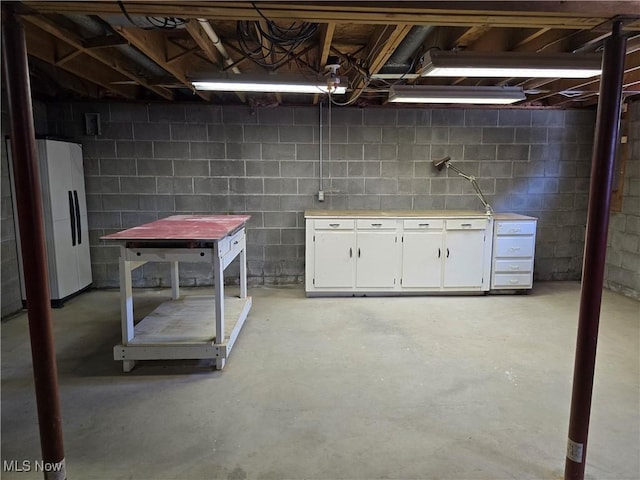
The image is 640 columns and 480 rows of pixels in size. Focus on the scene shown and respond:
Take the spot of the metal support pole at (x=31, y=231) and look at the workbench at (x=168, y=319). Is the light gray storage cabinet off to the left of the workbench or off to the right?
left

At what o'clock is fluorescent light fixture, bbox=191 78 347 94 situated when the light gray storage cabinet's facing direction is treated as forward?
The fluorescent light fixture is roughly at 12 o'clock from the light gray storage cabinet.

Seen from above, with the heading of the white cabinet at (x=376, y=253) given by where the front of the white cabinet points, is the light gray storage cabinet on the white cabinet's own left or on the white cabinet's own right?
on the white cabinet's own right

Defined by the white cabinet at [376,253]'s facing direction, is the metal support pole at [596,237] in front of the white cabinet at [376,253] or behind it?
in front

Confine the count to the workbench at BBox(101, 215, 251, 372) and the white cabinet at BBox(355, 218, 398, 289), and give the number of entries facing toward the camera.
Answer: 1

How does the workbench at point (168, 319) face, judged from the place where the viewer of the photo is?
facing to the right of the viewer

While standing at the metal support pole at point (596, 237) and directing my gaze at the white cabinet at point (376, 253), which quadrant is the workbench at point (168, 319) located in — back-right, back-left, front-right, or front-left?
front-left

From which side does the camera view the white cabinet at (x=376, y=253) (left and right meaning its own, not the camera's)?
front

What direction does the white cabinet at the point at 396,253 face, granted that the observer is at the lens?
facing the viewer

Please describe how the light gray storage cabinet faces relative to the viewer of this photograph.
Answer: facing the viewer and to the right of the viewer
